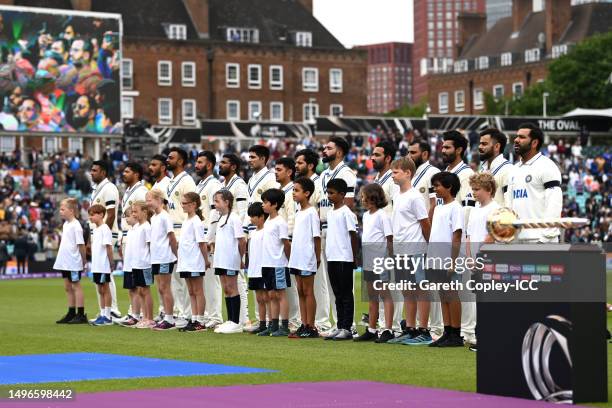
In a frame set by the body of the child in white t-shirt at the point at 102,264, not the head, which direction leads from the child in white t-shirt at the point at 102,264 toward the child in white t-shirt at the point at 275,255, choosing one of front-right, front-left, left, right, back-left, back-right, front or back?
left

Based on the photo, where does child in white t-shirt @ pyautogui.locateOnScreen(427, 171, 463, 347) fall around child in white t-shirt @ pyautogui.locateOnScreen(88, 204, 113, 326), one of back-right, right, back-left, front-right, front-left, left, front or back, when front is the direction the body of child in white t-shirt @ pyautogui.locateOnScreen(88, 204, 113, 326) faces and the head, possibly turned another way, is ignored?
left

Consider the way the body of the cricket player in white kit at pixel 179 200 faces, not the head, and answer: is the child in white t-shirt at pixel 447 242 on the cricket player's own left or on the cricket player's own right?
on the cricket player's own left

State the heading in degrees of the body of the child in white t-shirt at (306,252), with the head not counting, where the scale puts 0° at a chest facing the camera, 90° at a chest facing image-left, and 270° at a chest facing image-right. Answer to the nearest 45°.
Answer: approximately 45°

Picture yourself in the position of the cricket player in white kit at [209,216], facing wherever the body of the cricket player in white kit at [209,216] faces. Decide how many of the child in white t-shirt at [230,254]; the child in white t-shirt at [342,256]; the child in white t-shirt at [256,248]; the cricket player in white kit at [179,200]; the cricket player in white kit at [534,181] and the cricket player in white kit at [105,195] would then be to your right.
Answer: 2

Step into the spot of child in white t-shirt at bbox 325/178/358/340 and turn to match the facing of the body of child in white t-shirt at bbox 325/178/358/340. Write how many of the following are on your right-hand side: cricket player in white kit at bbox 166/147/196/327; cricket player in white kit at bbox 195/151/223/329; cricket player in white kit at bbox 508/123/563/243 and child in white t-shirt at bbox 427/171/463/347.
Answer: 2

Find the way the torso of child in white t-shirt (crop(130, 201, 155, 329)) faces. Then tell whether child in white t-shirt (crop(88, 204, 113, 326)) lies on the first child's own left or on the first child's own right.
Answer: on the first child's own right

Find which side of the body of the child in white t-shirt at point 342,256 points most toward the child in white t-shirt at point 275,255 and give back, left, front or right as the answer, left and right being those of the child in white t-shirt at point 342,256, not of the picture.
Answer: right
